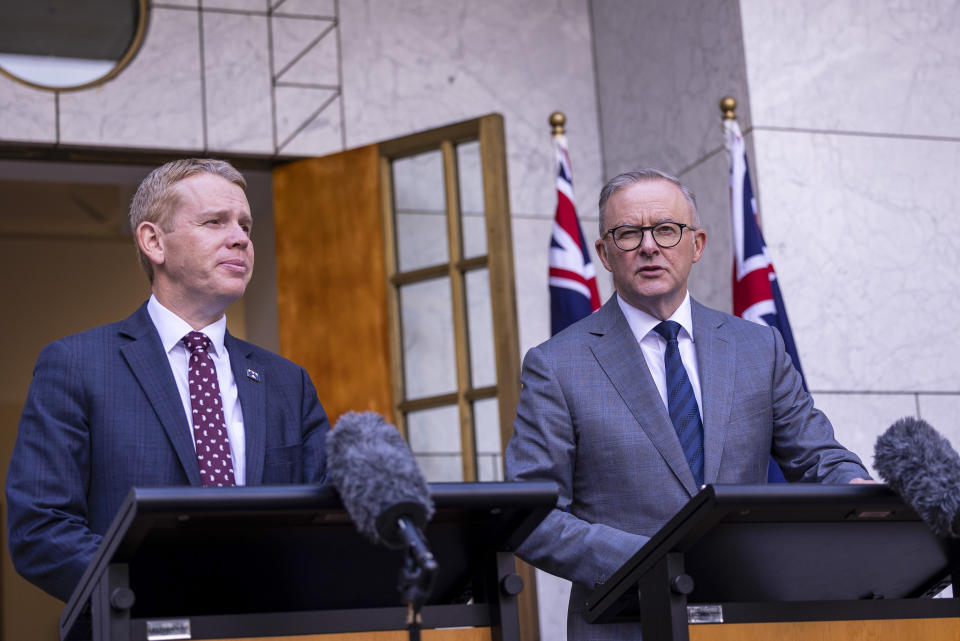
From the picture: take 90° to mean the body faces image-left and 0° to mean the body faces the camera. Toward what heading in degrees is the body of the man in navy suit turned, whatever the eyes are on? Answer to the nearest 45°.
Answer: approximately 315°

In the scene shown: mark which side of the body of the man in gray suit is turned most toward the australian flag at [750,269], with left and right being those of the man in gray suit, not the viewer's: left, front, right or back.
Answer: back

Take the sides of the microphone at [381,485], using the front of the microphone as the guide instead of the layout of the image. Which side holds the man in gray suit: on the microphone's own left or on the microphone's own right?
on the microphone's own right

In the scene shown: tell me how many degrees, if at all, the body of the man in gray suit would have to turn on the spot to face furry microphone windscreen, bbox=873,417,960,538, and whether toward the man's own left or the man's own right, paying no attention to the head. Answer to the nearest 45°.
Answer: approximately 45° to the man's own left

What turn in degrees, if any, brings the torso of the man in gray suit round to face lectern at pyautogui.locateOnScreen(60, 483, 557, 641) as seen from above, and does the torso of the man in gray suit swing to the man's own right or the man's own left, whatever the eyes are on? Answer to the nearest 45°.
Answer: approximately 45° to the man's own right

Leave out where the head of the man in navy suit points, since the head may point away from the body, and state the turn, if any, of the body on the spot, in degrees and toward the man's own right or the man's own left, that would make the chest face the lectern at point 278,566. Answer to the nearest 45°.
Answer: approximately 45° to the man's own right

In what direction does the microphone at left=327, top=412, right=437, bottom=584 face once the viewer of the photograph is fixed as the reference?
facing away from the viewer and to the left of the viewer
